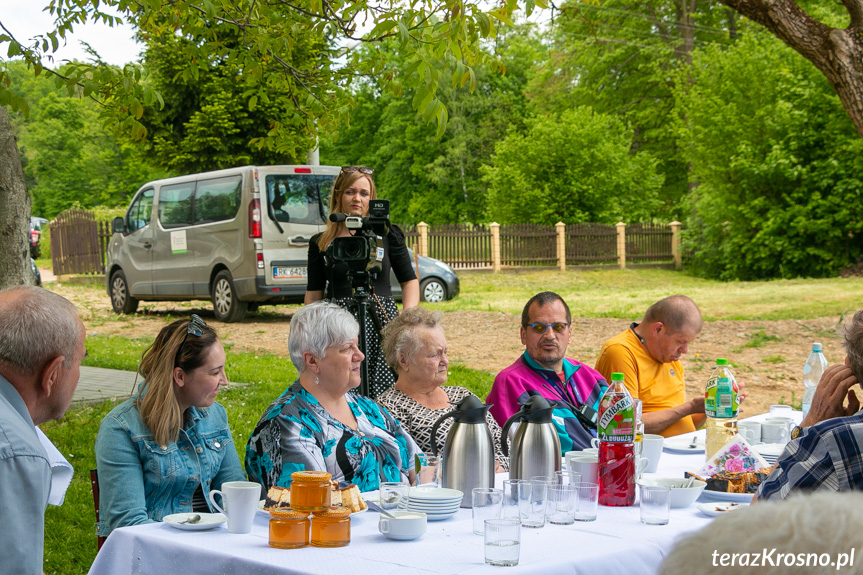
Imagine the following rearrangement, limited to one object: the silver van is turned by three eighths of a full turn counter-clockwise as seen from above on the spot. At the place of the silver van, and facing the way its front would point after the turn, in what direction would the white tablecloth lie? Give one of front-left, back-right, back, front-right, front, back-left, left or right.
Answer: front

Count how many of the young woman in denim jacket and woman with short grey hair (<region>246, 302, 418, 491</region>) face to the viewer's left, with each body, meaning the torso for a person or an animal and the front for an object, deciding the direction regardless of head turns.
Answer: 0

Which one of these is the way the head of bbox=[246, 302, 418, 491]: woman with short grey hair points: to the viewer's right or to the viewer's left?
to the viewer's right

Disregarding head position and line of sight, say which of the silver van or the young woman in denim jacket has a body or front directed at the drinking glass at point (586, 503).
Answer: the young woman in denim jacket

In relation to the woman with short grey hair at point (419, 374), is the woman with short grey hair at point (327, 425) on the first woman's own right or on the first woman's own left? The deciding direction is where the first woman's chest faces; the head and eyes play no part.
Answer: on the first woman's own right

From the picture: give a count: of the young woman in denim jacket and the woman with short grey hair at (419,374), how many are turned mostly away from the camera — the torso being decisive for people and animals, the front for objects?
0

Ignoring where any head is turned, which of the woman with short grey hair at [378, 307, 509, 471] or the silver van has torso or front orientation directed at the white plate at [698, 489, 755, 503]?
the woman with short grey hair

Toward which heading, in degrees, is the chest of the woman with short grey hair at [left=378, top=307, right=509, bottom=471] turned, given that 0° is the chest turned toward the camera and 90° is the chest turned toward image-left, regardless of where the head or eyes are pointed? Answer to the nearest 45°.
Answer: approximately 315°

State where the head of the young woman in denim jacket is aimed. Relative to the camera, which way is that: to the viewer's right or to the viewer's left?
to the viewer's right

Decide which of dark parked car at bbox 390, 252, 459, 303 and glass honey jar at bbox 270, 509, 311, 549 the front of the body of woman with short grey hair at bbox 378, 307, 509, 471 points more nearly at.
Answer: the glass honey jar

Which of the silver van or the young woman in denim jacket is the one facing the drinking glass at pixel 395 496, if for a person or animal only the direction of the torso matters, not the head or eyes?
the young woman in denim jacket
